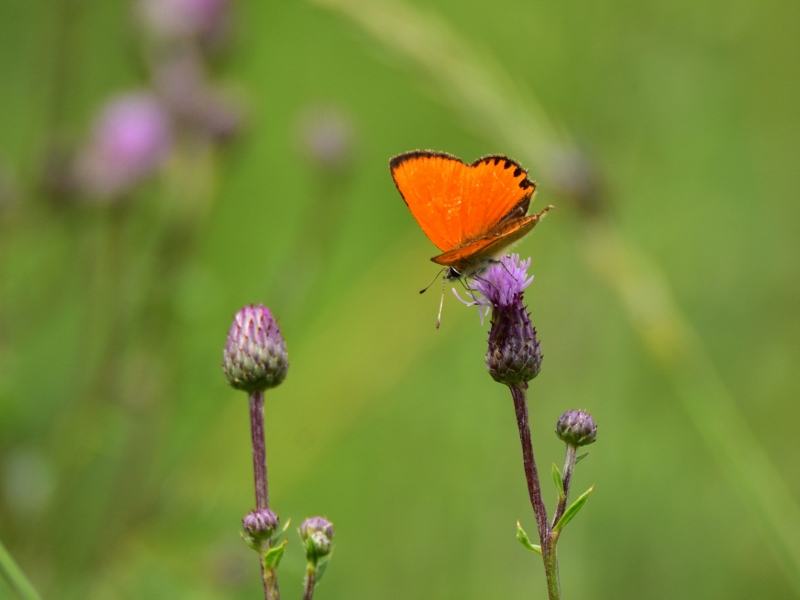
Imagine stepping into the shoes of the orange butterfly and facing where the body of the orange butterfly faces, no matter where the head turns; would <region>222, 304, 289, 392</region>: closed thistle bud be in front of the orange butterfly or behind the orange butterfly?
in front

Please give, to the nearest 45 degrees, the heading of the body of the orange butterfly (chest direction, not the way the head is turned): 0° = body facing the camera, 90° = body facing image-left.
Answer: approximately 90°
